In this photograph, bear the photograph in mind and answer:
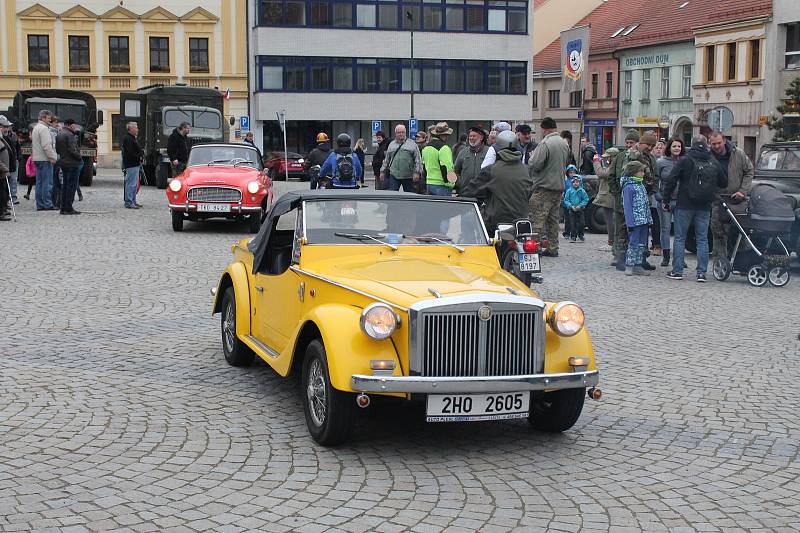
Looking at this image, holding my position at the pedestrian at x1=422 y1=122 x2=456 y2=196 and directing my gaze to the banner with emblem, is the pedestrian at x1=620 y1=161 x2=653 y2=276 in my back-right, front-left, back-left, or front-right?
back-right

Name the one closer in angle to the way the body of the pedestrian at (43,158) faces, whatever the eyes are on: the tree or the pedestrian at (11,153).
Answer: the tree

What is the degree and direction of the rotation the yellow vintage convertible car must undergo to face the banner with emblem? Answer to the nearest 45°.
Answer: approximately 135° to its left

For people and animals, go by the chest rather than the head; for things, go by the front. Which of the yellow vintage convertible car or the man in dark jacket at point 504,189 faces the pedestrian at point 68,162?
the man in dark jacket

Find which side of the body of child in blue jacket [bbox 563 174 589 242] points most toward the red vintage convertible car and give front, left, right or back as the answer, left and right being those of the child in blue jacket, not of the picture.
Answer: right

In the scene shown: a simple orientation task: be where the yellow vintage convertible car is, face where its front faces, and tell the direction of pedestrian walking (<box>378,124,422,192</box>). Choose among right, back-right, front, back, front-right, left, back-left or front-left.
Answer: back-left

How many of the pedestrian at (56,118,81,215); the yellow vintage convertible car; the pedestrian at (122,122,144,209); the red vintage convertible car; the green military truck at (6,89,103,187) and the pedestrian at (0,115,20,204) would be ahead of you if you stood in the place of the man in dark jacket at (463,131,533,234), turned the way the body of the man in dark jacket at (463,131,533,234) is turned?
5

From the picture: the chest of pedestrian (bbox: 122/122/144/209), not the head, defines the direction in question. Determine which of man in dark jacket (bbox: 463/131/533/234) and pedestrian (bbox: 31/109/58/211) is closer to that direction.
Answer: the man in dark jacket
